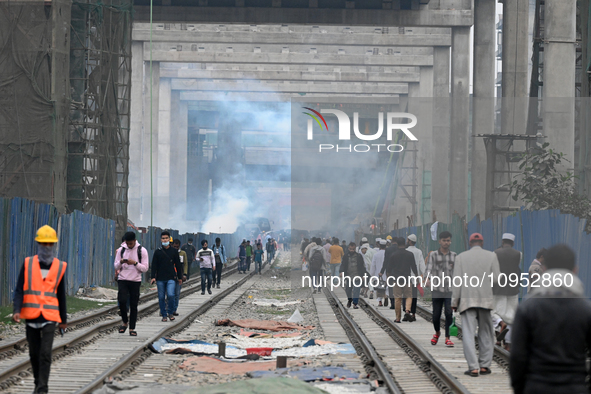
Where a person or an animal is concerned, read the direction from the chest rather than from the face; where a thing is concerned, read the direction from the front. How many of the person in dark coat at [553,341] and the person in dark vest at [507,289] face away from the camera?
2

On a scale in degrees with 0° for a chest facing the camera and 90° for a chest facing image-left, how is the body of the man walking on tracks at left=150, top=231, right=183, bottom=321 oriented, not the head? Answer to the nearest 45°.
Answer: approximately 0°

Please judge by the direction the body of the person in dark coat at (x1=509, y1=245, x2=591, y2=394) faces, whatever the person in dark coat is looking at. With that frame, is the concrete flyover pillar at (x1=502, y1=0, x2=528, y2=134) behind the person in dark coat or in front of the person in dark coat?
in front

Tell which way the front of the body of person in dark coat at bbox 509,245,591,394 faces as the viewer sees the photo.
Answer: away from the camera

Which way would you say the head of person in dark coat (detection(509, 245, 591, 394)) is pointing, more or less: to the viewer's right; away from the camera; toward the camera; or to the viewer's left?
away from the camera

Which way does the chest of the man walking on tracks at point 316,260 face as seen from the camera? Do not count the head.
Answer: away from the camera

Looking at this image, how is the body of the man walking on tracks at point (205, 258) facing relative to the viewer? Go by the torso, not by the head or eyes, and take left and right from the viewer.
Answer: facing the viewer

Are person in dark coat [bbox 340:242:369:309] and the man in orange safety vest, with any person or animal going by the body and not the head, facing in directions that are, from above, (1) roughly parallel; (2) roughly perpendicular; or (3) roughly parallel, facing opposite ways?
roughly parallel

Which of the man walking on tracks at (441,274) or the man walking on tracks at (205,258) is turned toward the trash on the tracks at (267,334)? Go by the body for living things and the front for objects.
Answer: the man walking on tracks at (205,258)

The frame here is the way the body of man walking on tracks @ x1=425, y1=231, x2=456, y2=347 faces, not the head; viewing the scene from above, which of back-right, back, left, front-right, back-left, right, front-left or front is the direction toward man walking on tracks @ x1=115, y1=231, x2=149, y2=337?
right

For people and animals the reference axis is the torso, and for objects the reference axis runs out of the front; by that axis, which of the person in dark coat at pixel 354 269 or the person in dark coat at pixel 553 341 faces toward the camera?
the person in dark coat at pixel 354 269

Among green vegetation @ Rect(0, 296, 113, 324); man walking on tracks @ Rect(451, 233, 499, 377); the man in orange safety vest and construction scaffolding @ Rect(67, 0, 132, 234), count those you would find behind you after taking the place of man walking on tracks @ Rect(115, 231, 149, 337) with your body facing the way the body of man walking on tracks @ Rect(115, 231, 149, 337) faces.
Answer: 2

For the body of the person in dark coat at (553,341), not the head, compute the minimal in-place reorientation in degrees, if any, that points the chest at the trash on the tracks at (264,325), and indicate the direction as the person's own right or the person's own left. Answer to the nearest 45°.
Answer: approximately 45° to the person's own left

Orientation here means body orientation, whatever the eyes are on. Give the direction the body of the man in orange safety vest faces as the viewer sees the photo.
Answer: toward the camera

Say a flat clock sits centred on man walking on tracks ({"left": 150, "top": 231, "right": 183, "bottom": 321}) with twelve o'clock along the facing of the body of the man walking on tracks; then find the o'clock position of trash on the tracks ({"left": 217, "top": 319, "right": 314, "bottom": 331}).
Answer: The trash on the tracks is roughly at 9 o'clock from the man walking on tracks.
